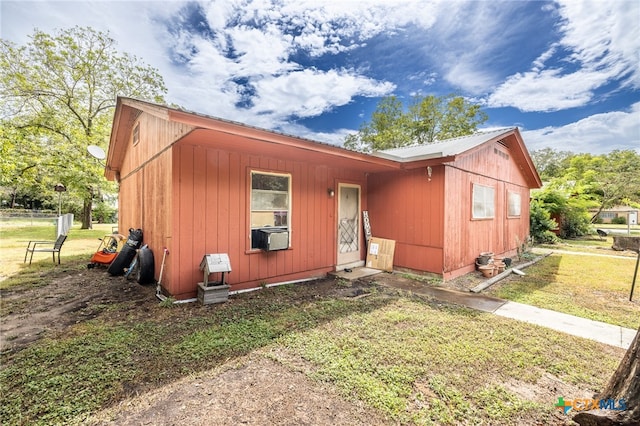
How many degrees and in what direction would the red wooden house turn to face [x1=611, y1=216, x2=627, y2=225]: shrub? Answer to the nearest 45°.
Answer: approximately 90° to its left

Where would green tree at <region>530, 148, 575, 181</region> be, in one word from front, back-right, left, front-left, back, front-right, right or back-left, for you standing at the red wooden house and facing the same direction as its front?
left

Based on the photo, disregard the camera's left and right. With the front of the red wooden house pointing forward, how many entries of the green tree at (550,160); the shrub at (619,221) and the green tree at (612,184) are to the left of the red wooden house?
3

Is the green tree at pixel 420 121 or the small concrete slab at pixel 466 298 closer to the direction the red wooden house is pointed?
the small concrete slab

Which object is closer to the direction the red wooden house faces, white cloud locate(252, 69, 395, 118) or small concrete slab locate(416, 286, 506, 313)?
the small concrete slab

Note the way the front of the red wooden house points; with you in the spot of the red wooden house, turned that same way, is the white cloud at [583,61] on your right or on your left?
on your left

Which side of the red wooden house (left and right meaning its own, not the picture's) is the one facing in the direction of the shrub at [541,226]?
left

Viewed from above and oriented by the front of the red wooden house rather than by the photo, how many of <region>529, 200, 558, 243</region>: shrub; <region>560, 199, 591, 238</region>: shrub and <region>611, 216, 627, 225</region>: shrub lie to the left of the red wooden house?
3

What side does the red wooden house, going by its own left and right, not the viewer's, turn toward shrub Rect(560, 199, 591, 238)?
left

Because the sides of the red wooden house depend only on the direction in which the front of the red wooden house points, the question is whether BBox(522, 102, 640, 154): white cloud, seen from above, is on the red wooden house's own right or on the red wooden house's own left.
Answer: on the red wooden house's own left

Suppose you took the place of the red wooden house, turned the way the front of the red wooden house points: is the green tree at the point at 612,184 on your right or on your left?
on your left
